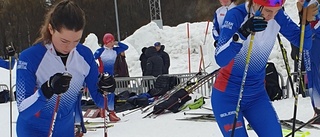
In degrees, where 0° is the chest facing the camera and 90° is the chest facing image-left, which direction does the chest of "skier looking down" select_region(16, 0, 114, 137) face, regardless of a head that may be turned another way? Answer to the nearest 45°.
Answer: approximately 315°
